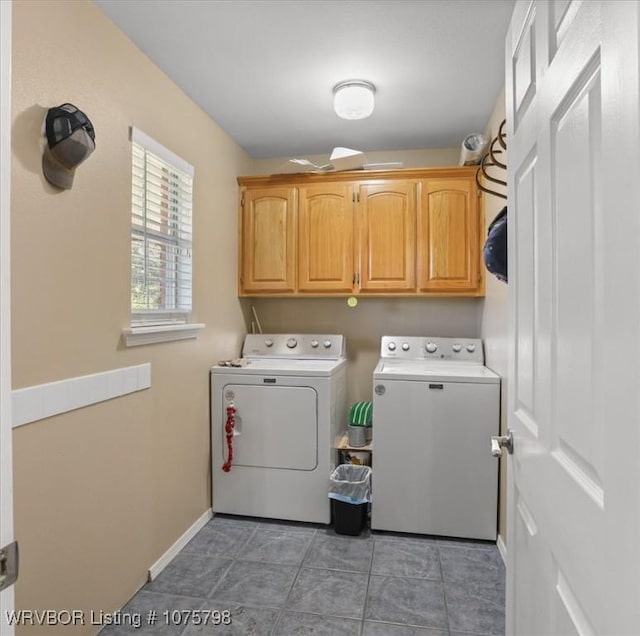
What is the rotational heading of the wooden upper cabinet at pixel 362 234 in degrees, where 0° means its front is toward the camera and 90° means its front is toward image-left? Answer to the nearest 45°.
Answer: approximately 0°

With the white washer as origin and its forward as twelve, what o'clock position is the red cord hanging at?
The red cord hanging is roughly at 3 o'clock from the white washer.

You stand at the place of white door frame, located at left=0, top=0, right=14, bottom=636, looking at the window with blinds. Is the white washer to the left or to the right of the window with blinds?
right

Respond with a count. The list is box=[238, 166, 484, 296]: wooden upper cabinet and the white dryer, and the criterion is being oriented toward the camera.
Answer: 2

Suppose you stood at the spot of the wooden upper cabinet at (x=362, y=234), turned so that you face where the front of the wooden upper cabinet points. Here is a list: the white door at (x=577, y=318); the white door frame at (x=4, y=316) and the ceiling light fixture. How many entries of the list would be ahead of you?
3

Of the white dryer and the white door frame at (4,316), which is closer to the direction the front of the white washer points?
the white door frame

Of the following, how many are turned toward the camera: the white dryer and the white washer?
2
